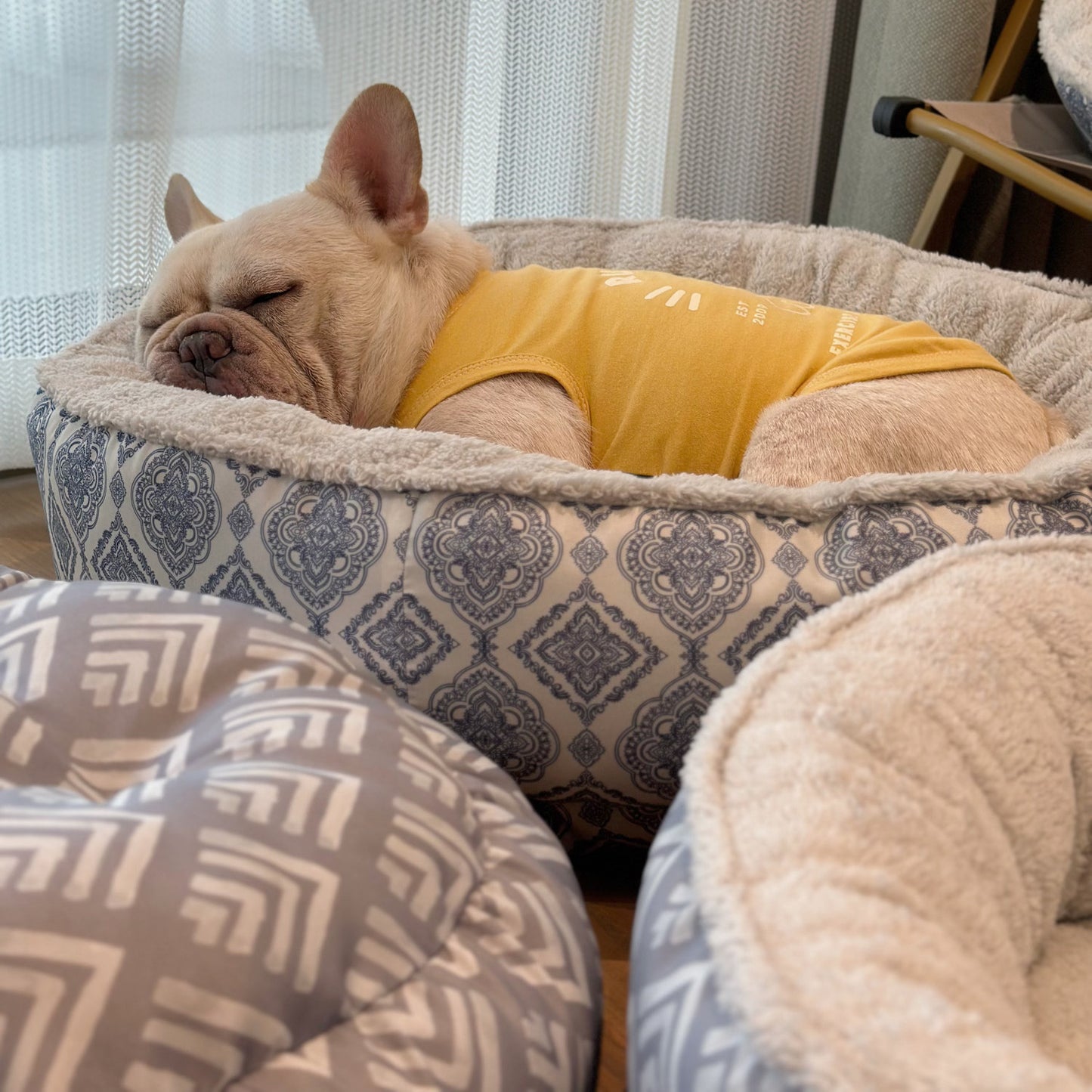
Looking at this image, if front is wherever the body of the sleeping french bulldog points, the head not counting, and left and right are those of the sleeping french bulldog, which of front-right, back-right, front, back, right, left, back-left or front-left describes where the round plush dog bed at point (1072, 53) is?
back-right

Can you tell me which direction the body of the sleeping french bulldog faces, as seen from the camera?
to the viewer's left

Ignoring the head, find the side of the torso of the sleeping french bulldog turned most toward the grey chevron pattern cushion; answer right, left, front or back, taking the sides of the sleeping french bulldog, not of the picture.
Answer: left

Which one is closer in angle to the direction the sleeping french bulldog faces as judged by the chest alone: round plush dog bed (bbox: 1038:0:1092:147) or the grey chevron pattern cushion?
the grey chevron pattern cushion
